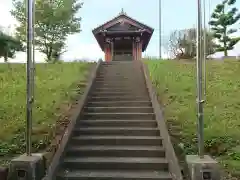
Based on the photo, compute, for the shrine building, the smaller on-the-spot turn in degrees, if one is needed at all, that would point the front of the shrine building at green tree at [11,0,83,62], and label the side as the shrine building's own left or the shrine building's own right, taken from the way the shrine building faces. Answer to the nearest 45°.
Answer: approximately 90° to the shrine building's own right

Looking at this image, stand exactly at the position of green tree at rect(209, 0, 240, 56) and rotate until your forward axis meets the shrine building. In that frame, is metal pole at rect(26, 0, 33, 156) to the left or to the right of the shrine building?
left

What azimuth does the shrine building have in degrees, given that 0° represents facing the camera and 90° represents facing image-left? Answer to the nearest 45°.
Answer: approximately 0°

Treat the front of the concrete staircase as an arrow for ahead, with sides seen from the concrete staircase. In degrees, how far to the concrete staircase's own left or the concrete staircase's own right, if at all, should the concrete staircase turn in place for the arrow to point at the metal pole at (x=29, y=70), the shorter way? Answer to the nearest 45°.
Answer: approximately 45° to the concrete staircase's own right

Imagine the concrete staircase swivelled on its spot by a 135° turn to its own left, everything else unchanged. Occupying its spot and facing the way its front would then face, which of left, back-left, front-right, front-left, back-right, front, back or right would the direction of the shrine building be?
front-left

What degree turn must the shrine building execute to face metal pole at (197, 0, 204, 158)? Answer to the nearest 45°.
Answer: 0° — it already faces it

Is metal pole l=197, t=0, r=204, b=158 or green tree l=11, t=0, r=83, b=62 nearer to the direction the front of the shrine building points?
the metal pole

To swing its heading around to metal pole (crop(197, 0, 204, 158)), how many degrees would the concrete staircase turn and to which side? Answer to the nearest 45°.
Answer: approximately 45° to its left

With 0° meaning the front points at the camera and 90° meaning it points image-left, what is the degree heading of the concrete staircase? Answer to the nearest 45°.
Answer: approximately 0°

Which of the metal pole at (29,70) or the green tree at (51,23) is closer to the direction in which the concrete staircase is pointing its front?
the metal pole
